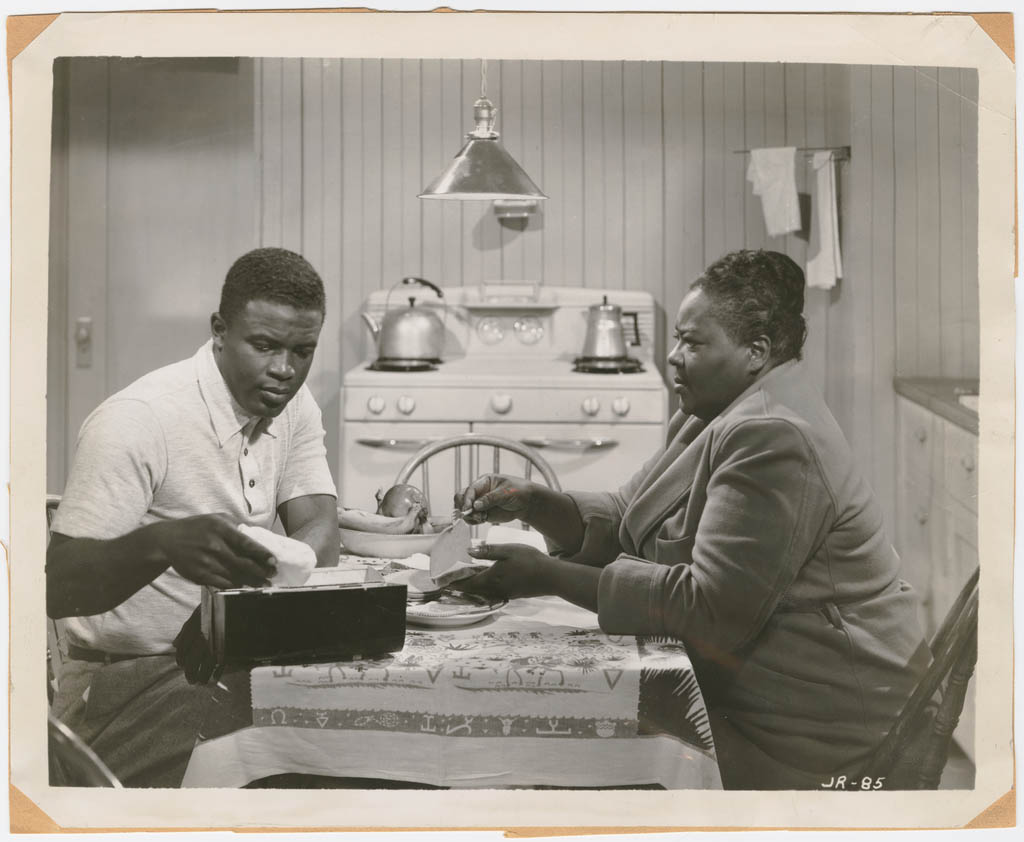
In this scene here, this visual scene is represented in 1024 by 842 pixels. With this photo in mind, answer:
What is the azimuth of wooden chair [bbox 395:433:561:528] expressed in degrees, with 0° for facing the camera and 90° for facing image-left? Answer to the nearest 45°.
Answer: approximately 0°
